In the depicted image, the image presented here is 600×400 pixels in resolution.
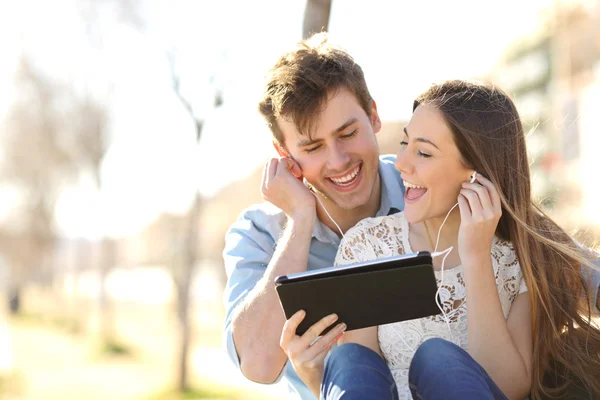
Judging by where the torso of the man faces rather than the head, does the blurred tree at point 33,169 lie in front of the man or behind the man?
behind

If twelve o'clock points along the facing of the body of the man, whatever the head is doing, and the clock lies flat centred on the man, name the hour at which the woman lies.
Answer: The woman is roughly at 10 o'clock from the man.

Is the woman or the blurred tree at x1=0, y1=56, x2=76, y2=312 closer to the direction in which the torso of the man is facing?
the woman

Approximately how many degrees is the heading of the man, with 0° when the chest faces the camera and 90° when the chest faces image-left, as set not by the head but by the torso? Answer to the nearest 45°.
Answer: approximately 0°

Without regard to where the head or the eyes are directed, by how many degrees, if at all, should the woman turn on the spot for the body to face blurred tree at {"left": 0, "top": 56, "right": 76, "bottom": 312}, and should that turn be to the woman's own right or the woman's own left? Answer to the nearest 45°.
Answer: approximately 90° to the woman's own right

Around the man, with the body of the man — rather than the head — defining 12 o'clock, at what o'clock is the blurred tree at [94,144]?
The blurred tree is roughly at 5 o'clock from the man.

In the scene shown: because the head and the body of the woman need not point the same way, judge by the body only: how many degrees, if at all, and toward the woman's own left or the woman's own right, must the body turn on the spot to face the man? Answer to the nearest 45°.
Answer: approximately 90° to the woman's own right

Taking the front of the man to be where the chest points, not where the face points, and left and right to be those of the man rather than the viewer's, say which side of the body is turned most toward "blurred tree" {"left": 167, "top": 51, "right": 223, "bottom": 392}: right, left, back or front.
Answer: back

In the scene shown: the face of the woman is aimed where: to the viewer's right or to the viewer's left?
to the viewer's left

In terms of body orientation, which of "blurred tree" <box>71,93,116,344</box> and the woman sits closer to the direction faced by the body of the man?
the woman

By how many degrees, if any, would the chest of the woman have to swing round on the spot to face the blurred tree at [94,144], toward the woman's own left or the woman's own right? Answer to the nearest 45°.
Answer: approximately 90° to the woman's own right

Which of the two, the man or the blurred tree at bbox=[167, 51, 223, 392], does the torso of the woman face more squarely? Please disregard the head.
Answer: the man
